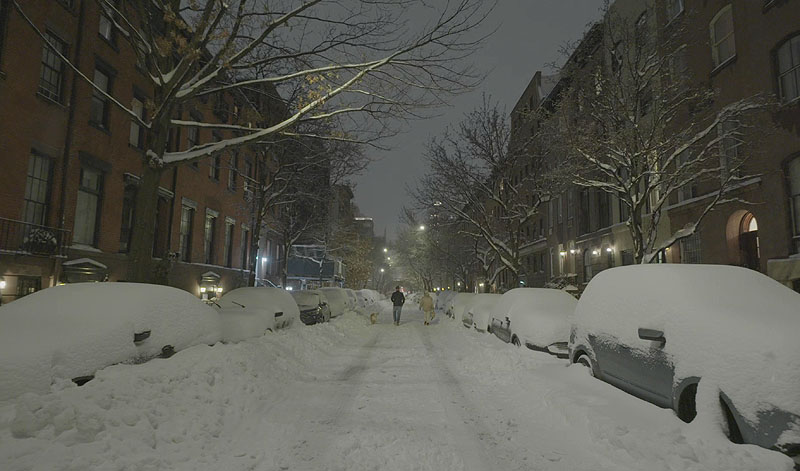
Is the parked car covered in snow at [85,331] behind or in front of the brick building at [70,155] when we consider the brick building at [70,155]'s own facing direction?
in front

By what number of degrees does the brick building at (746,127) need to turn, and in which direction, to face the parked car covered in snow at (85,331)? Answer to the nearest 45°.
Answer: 0° — it already faces it

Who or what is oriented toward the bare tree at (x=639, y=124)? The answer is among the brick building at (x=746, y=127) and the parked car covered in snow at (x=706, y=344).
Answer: the brick building

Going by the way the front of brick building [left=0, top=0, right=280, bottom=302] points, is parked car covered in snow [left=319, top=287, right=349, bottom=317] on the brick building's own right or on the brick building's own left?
on the brick building's own left

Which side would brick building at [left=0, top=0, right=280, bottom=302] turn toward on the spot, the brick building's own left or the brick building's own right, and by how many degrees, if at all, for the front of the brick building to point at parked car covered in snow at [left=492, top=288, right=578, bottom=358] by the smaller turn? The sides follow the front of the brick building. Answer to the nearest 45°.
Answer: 0° — it already faces it

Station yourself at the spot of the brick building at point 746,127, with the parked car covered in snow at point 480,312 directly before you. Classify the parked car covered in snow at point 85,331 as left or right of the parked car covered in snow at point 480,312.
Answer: left

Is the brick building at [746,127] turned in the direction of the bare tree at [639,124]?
yes

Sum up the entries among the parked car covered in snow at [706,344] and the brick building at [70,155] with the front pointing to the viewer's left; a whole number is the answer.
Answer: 0

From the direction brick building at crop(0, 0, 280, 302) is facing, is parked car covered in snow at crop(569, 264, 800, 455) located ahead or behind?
ahead

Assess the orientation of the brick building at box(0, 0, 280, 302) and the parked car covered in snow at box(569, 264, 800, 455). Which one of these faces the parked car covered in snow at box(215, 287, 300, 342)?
the brick building
